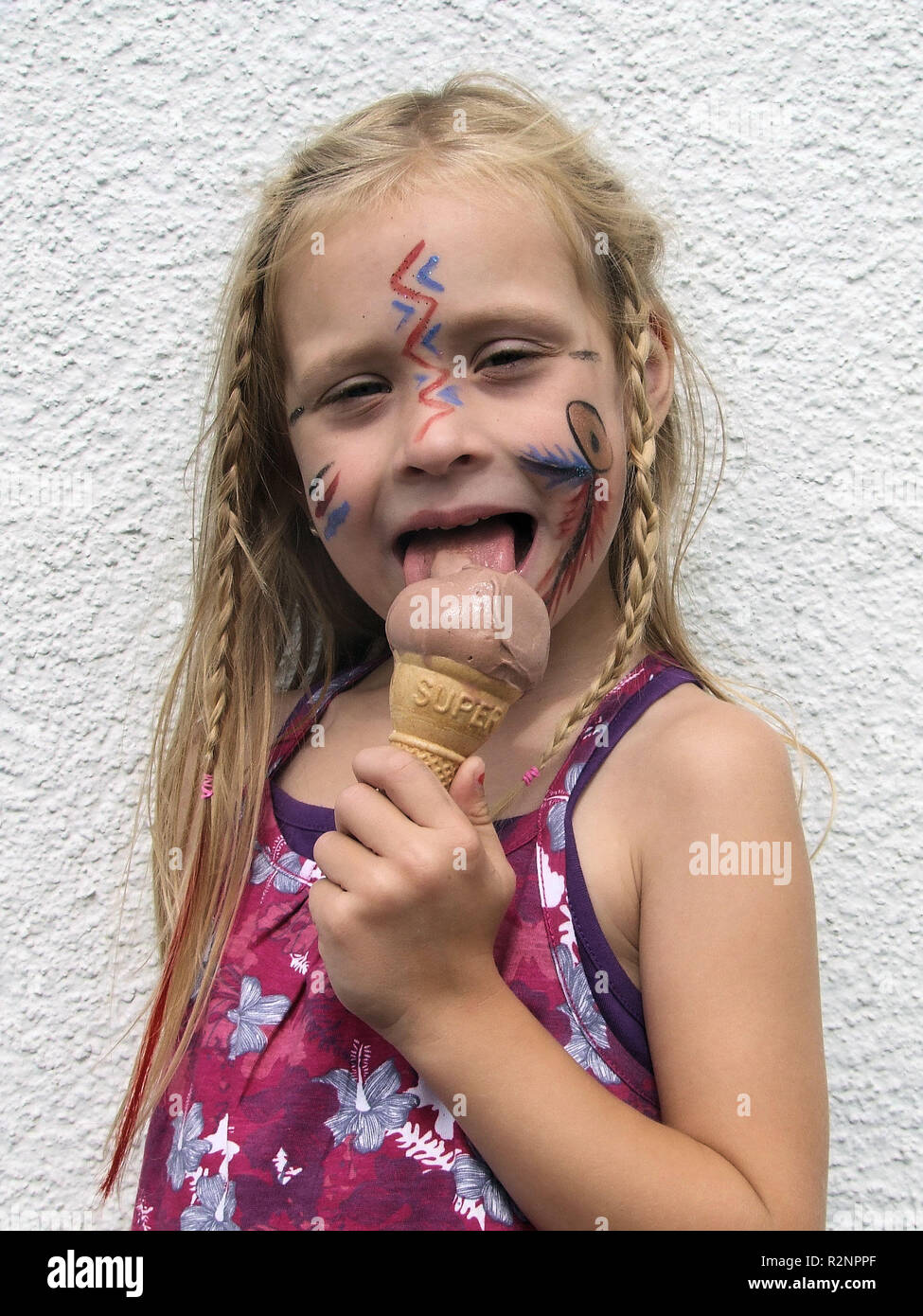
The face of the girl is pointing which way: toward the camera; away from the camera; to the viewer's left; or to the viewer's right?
toward the camera
